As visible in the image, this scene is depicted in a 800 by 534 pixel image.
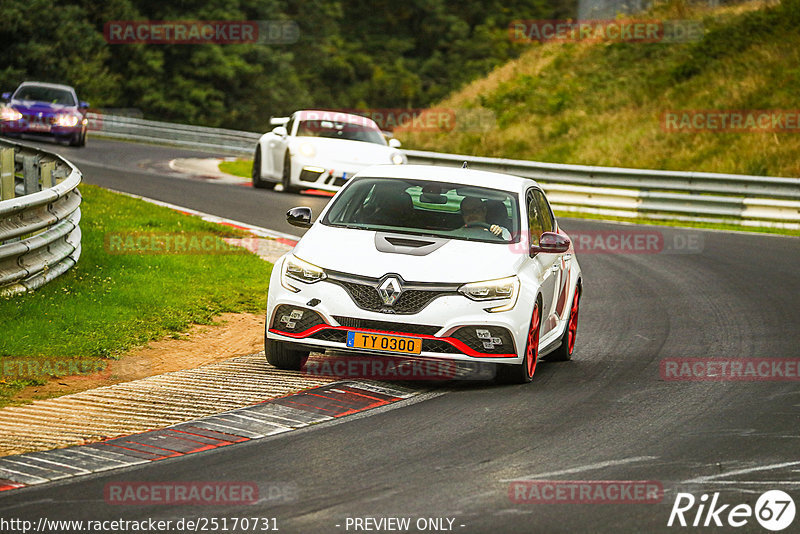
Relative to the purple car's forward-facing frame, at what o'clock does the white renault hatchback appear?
The white renault hatchback is roughly at 12 o'clock from the purple car.

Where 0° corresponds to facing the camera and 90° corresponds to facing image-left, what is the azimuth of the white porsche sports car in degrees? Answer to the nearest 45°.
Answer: approximately 315°

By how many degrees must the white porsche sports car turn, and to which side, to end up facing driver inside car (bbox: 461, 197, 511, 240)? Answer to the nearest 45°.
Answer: approximately 45° to its right

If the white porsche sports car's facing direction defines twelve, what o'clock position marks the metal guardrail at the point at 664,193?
The metal guardrail is roughly at 10 o'clock from the white porsche sports car.

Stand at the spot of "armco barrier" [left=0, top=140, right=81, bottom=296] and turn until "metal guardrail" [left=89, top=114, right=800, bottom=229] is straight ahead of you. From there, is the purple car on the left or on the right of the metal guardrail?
left

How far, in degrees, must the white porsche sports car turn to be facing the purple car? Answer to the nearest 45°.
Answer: approximately 180°

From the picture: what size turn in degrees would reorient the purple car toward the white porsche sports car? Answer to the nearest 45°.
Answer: approximately 45° to its left

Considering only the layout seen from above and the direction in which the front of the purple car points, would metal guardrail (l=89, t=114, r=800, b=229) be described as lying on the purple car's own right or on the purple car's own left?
on the purple car's own left

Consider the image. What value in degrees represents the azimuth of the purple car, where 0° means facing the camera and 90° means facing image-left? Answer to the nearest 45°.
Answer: approximately 0°
